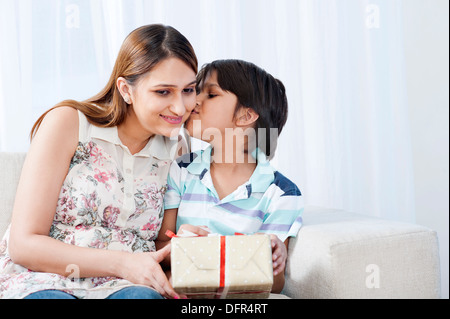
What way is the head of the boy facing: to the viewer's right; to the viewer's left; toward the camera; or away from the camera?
to the viewer's left

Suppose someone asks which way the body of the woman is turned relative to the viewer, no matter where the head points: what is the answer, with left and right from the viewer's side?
facing the viewer and to the right of the viewer

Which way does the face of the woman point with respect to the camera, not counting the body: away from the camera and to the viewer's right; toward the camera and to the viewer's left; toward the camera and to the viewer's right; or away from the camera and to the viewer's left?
toward the camera and to the viewer's right
